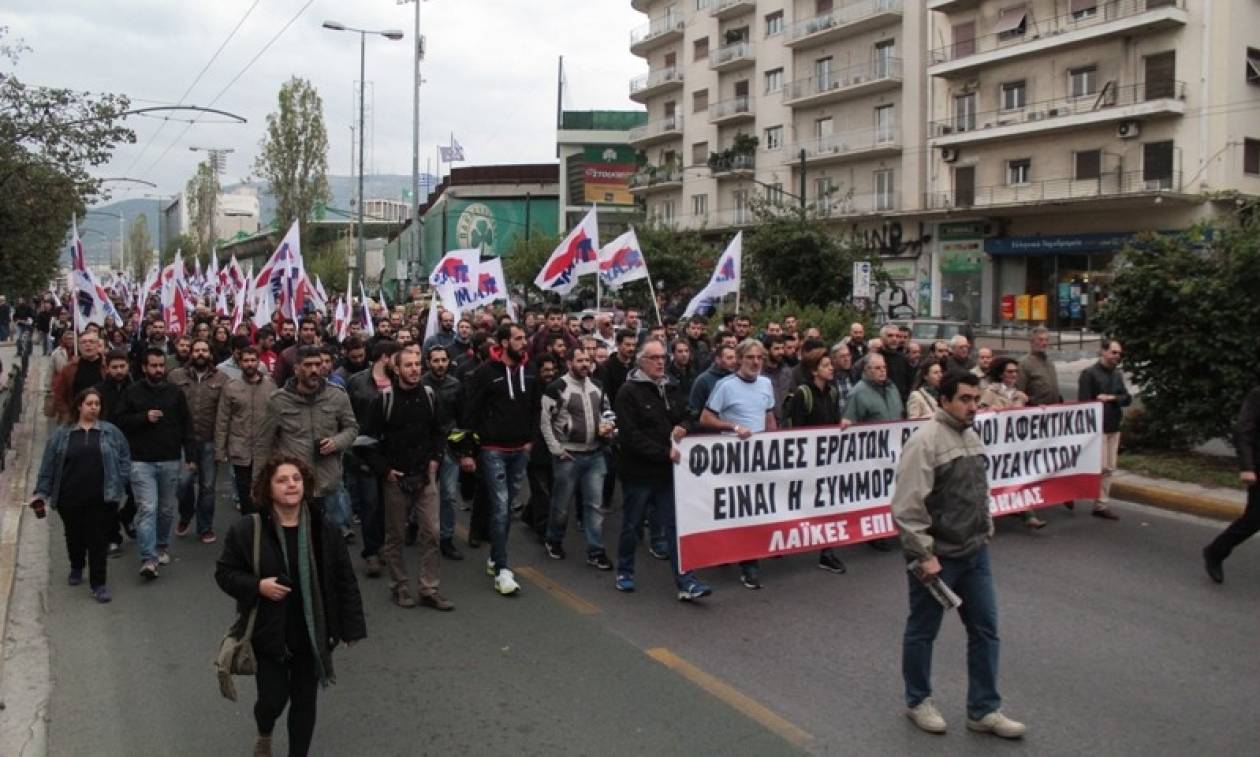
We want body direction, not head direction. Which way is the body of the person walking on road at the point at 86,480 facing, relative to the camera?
toward the camera

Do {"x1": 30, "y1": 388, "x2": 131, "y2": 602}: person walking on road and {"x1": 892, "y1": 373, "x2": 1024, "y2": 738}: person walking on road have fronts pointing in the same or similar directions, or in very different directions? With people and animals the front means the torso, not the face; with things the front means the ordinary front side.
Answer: same or similar directions

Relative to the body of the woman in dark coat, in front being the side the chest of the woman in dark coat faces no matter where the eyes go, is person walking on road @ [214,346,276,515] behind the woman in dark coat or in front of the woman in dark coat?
behind

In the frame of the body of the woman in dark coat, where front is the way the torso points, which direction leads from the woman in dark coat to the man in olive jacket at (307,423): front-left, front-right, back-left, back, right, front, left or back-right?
back

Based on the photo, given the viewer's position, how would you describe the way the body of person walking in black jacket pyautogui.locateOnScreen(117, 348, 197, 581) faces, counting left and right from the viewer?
facing the viewer

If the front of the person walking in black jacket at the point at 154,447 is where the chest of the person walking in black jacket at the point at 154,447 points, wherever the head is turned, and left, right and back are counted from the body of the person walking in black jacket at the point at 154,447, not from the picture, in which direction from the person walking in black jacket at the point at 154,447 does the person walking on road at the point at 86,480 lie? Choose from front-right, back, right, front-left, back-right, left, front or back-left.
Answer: front-right

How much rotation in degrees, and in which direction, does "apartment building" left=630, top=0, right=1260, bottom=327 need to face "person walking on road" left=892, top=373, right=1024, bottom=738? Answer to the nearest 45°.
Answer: approximately 45° to its left

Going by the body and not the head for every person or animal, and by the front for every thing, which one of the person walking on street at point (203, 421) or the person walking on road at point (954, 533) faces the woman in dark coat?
the person walking on street at point (203, 421)

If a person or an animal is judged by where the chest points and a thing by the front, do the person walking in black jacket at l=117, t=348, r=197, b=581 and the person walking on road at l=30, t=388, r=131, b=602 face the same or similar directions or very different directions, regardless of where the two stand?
same or similar directions

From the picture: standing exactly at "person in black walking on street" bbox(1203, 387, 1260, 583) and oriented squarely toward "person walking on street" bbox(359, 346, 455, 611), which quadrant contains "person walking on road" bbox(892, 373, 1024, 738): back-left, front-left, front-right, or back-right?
front-left

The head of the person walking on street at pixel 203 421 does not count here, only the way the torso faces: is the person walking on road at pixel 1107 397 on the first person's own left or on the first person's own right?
on the first person's own left

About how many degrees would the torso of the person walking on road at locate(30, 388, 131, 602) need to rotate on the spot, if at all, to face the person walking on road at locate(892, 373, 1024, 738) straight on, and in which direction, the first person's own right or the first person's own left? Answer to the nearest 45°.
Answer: approximately 45° to the first person's own left

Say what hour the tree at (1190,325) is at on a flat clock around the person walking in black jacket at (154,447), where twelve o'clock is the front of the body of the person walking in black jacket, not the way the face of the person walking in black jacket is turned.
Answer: The tree is roughly at 9 o'clock from the person walking in black jacket.
